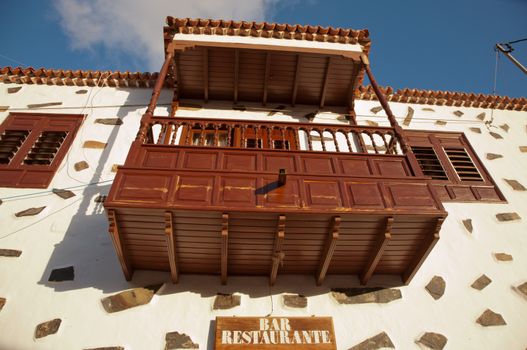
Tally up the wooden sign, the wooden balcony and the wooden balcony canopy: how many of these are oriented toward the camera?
3

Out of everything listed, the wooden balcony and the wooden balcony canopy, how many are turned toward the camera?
2

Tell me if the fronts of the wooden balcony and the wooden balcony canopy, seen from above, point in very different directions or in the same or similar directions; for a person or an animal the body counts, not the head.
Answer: same or similar directions

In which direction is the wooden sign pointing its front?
toward the camera

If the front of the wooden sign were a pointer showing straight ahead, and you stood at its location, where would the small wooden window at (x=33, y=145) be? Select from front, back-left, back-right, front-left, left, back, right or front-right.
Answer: right

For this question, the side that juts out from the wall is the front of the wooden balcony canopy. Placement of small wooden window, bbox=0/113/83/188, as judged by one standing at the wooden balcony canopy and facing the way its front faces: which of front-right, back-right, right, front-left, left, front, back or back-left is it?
right

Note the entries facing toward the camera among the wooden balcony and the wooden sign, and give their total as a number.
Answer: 2

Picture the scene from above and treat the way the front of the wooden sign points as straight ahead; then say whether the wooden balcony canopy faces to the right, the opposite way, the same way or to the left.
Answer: the same way

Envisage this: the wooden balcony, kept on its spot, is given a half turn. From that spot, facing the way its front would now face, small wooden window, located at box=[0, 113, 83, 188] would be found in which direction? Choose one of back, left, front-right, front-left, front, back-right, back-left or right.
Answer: left
